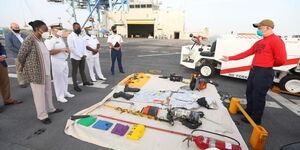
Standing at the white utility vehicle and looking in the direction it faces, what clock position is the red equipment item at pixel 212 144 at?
The red equipment item is roughly at 9 o'clock from the white utility vehicle.

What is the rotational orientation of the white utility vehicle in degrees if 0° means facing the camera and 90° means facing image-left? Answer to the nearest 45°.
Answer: approximately 90°

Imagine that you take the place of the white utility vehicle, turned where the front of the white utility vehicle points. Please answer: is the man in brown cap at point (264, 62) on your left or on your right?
on your left

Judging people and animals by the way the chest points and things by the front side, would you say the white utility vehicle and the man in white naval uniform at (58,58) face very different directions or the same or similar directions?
very different directions

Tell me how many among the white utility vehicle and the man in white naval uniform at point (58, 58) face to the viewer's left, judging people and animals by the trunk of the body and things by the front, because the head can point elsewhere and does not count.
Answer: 1

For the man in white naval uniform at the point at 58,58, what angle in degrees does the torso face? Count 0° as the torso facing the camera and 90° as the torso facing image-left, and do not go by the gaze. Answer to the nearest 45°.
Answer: approximately 315°

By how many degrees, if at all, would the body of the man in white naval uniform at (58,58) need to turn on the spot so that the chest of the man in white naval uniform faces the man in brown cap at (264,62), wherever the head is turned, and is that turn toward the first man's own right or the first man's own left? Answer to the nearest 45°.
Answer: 0° — they already face them

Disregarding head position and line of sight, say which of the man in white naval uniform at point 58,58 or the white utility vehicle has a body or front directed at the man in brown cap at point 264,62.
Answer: the man in white naval uniform
